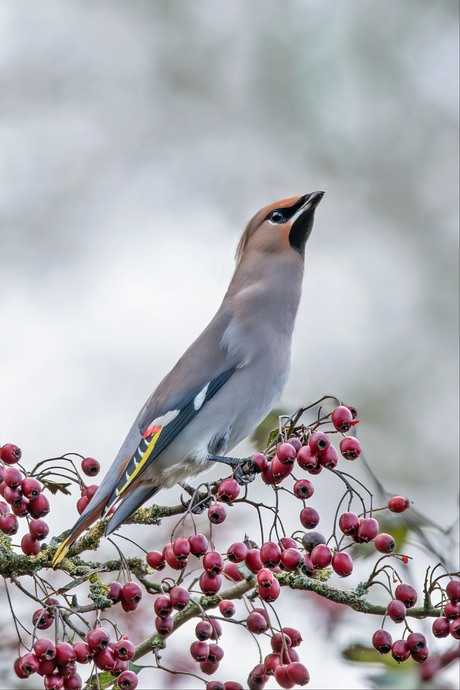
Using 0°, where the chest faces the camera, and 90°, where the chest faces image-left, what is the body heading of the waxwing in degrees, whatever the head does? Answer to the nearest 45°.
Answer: approximately 270°
